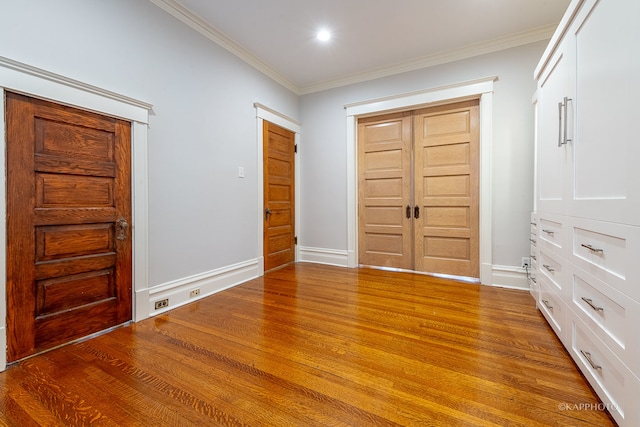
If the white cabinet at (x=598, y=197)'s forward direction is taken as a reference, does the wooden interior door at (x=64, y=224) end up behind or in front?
in front

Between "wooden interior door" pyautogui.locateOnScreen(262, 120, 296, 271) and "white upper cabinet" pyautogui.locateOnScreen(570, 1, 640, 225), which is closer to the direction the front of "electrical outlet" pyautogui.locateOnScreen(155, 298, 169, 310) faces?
the white upper cabinet

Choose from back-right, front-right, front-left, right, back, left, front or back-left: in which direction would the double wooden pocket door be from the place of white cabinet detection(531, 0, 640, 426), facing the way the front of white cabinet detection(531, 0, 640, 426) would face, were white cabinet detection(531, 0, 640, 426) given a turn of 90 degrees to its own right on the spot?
front-left

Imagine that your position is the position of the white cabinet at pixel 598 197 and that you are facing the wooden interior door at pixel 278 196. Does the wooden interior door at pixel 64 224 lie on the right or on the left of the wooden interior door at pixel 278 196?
left

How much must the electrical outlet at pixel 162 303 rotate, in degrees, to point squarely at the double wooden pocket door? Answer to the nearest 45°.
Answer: approximately 45° to its left

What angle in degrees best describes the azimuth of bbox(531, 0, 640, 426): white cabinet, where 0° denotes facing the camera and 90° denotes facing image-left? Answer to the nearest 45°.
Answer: approximately 90°

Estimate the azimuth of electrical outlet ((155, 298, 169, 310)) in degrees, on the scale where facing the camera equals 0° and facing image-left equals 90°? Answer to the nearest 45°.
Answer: approximately 315°

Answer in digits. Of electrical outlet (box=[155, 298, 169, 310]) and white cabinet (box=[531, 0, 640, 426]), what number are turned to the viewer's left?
1

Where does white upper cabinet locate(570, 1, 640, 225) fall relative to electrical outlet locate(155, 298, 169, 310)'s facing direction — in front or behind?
in front

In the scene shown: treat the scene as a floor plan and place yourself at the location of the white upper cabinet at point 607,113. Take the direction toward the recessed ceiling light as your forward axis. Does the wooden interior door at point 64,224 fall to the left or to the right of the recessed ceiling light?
left
